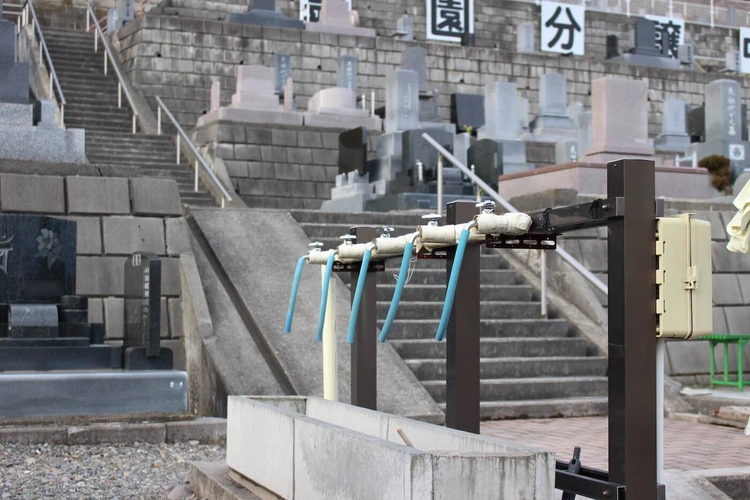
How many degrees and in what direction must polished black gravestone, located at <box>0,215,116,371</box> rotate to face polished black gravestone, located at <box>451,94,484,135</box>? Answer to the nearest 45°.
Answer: approximately 135° to its left

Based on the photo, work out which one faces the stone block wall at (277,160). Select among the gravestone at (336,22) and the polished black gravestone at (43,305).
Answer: the gravestone

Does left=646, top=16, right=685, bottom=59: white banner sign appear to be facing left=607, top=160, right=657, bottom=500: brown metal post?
yes

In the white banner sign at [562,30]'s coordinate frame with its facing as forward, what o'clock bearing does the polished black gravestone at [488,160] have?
The polished black gravestone is roughly at 12 o'clock from the white banner sign.

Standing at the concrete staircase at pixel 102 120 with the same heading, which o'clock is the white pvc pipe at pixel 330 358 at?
The white pvc pipe is roughly at 12 o'clock from the concrete staircase.

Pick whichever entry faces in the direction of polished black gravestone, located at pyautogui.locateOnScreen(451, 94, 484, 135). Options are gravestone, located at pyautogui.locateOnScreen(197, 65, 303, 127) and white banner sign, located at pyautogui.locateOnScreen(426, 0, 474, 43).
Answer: the white banner sign
